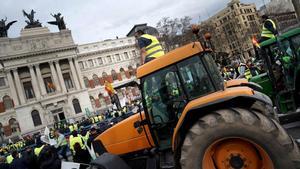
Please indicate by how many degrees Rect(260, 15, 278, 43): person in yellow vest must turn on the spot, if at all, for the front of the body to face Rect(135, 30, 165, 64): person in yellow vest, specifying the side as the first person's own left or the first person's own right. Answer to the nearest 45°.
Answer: approximately 45° to the first person's own left

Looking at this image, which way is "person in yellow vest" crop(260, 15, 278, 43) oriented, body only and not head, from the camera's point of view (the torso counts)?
to the viewer's left

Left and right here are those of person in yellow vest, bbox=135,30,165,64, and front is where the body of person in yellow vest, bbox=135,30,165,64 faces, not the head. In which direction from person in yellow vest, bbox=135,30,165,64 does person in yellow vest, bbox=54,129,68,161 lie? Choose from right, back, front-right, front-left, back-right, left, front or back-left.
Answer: front-right
